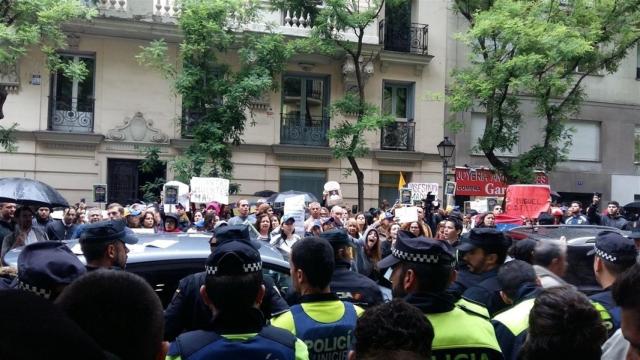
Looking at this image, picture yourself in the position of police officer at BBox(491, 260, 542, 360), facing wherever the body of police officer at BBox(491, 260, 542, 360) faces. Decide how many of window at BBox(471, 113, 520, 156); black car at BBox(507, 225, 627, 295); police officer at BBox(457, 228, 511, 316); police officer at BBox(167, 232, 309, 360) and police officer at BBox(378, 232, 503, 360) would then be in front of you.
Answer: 3

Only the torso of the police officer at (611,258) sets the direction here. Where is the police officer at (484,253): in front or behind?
in front

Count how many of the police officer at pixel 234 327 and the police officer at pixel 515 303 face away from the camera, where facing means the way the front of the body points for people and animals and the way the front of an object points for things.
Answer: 2

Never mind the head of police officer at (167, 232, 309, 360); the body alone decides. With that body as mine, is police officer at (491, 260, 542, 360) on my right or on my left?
on my right

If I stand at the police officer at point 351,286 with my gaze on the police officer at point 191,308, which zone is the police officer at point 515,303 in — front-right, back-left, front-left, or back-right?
back-left

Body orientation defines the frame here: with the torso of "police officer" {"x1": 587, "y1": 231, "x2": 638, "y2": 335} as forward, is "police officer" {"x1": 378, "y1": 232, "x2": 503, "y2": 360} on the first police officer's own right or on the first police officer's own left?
on the first police officer's own left

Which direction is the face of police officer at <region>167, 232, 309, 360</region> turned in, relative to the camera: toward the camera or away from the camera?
away from the camera

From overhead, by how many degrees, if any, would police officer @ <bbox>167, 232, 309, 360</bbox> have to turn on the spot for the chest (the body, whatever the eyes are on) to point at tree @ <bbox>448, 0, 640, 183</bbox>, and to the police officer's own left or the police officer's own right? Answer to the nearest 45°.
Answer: approximately 45° to the police officer's own right

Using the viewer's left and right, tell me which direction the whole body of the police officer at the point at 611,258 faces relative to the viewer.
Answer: facing away from the viewer and to the left of the viewer

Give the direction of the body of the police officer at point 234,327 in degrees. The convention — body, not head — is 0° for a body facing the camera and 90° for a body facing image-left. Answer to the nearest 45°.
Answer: approximately 180°

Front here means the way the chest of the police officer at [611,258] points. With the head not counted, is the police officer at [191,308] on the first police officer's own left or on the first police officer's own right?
on the first police officer's own left

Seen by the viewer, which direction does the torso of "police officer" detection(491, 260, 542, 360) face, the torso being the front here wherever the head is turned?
away from the camera

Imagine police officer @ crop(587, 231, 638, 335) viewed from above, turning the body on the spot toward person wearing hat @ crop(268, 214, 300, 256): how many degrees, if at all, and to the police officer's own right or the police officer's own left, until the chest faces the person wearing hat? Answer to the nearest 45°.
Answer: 0° — they already face them

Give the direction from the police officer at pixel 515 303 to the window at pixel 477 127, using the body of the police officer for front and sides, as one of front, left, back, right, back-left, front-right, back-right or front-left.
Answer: front

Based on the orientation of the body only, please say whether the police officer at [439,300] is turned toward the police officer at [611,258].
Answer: no

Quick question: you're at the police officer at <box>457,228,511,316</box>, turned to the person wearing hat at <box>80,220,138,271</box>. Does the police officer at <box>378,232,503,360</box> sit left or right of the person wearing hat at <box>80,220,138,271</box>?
left

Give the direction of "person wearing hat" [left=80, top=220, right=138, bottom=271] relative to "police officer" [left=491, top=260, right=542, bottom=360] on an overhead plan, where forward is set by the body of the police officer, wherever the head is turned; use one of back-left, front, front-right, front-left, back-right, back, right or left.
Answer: left

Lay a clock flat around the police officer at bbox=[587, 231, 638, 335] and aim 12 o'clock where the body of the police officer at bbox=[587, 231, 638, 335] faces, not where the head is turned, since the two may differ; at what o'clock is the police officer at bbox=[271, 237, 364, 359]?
the police officer at bbox=[271, 237, 364, 359] is roughly at 9 o'clock from the police officer at bbox=[587, 231, 638, 335].

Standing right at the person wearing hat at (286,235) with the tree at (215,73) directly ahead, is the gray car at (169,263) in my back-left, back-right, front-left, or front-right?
back-left

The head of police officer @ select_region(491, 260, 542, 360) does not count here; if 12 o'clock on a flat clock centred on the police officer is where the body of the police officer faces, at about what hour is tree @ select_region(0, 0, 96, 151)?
The tree is roughly at 10 o'clock from the police officer.
